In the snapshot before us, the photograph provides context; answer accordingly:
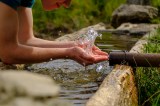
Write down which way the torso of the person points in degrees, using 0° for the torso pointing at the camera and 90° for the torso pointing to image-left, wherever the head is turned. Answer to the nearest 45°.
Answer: approximately 270°

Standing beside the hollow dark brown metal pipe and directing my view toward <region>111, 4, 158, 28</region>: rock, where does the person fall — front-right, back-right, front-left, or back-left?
back-left

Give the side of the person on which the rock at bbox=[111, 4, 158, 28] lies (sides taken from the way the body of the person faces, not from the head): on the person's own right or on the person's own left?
on the person's own left

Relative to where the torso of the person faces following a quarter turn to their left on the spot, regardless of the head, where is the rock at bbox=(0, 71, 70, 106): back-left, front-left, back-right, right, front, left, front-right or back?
back

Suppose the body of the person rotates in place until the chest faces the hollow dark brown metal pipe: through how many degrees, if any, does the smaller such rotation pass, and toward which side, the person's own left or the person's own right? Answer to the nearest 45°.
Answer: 0° — they already face it
